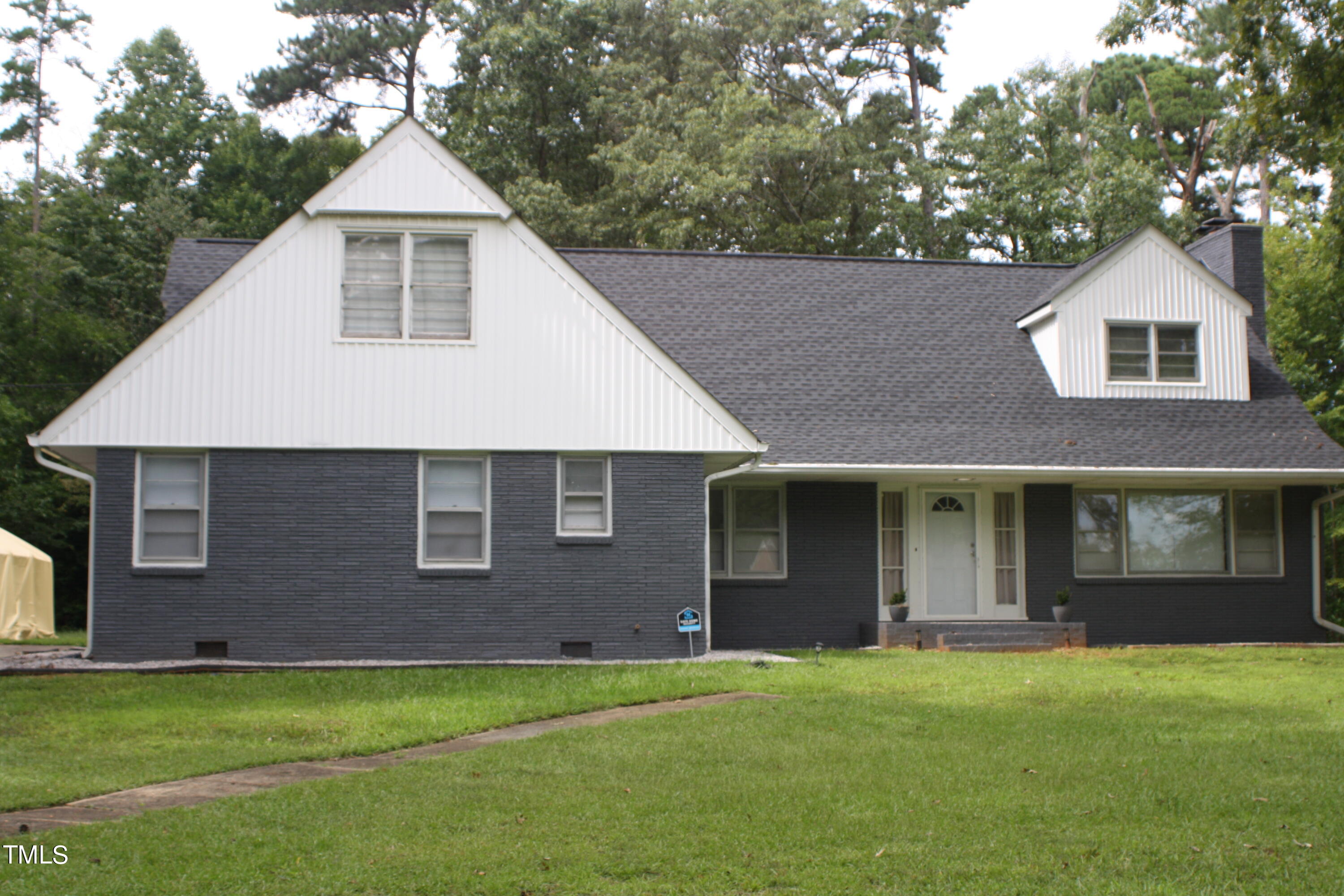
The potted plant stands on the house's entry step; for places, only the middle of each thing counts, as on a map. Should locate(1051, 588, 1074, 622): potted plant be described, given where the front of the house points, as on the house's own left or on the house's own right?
on the house's own left

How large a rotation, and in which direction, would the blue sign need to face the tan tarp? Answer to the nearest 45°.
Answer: approximately 135° to its right

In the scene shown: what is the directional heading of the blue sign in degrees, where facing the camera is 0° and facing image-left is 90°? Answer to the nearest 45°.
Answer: approximately 0°

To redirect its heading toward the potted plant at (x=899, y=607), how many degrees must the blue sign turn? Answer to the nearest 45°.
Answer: approximately 135° to its left

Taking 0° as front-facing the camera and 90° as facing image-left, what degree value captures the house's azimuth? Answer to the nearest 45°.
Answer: approximately 0°

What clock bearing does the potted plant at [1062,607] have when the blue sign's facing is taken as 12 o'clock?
The potted plant is roughly at 8 o'clock from the blue sign.
